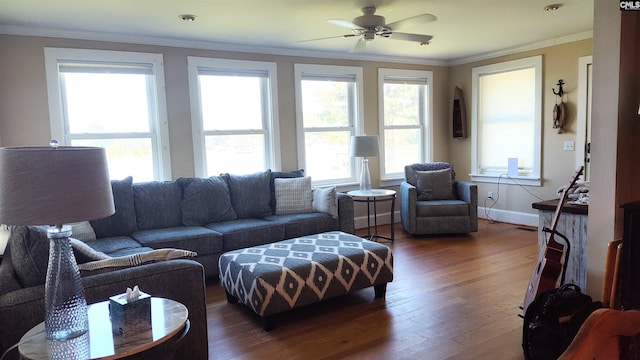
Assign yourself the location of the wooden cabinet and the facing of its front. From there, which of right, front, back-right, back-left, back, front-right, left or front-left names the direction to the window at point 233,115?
front-right

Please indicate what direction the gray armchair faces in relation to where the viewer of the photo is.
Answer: facing the viewer

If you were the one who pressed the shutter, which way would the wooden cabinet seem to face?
facing the viewer and to the left of the viewer

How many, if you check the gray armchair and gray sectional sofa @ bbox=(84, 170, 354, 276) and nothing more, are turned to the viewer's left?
0

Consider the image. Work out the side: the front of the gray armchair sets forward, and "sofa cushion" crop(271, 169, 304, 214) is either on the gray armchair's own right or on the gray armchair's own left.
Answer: on the gray armchair's own right

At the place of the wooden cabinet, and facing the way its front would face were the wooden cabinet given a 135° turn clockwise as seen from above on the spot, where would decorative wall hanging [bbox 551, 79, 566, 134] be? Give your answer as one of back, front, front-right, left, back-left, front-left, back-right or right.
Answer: front

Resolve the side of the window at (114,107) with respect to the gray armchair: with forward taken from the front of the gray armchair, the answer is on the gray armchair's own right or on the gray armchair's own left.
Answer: on the gray armchair's own right

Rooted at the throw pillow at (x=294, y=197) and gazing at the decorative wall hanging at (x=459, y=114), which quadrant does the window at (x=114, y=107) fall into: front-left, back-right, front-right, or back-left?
back-left

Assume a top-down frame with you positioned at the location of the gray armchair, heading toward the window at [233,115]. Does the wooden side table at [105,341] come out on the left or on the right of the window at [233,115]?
left

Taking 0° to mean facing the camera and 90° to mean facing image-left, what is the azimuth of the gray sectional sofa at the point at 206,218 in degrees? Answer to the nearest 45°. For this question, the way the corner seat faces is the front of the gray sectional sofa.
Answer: approximately 315°

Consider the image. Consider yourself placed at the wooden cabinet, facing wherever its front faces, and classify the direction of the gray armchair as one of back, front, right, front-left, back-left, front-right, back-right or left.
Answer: right

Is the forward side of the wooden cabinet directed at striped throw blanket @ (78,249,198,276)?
yes

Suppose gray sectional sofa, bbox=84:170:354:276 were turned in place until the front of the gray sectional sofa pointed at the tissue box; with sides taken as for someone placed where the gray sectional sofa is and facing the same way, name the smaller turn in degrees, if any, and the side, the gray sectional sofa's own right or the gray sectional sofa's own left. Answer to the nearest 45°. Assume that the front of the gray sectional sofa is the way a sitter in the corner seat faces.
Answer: approximately 45° to the gray sectional sofa's own right

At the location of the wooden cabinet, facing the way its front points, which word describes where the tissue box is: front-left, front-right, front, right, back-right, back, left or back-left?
front

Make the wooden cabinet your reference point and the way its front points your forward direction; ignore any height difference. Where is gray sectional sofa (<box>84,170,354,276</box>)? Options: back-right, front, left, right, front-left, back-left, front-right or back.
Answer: front-right

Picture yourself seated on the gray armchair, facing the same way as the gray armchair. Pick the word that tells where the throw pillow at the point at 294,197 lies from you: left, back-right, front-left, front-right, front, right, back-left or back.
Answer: front-right
